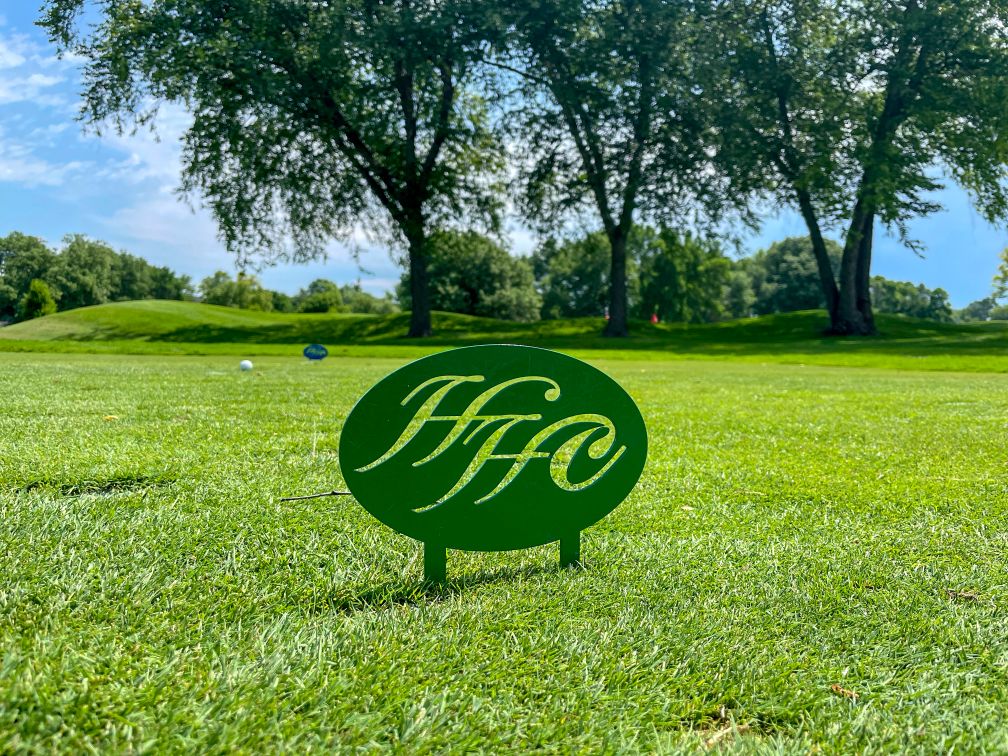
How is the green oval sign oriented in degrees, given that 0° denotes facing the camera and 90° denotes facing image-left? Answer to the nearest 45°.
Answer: approximately 0°

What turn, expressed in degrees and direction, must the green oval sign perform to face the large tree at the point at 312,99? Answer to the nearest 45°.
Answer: approximately 180°

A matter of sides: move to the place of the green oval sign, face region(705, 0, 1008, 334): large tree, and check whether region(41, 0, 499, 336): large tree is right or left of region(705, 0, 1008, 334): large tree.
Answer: left

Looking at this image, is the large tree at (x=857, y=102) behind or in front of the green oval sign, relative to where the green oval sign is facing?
behind
